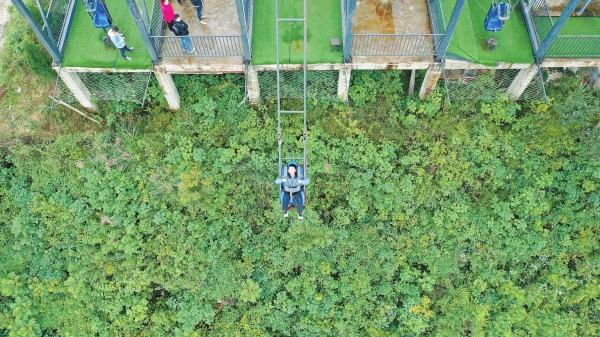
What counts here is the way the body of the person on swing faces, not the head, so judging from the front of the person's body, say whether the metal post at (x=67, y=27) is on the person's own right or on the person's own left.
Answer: on the person's own right

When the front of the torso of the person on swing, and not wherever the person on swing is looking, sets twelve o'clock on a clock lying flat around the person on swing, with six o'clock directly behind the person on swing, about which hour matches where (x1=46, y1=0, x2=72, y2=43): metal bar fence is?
The metal bar fence is roughly at 4 o'clock from the person on swing.

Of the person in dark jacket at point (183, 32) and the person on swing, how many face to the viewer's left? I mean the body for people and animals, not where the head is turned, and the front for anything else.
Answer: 0

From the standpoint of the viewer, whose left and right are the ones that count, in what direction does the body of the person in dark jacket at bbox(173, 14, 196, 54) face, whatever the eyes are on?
facing the viewer and to the right of the viewer

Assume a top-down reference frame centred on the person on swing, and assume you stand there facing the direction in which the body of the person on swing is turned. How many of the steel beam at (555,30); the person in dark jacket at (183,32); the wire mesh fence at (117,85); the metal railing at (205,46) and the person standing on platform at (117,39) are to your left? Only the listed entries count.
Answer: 1

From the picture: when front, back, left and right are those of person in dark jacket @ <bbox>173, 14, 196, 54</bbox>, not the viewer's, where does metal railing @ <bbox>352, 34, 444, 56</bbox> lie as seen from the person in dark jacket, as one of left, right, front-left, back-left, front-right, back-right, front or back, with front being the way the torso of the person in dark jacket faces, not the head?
front-left

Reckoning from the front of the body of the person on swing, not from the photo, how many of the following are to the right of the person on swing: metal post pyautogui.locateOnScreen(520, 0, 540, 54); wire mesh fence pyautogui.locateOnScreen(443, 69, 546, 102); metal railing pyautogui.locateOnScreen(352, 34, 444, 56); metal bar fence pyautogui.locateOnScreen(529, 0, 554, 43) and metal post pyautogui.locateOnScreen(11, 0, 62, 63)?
1

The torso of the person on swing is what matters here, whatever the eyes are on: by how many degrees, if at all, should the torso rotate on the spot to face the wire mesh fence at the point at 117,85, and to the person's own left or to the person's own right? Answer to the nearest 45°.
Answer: approximately 135° to the person's own right

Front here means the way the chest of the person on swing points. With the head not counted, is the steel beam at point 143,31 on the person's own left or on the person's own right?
on the person's own right

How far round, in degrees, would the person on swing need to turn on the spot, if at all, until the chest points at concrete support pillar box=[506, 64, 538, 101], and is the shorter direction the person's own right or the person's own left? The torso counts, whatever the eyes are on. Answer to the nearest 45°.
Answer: approximately 135° to the person's own left

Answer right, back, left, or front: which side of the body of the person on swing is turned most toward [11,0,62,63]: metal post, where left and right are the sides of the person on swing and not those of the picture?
right

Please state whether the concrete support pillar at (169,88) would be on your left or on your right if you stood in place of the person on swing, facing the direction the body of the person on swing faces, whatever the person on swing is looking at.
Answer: on your right

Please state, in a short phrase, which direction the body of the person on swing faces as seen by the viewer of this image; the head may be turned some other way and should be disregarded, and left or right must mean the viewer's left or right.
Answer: facing the viewer

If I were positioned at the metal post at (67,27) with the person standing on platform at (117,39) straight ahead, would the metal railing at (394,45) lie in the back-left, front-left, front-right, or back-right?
front-left

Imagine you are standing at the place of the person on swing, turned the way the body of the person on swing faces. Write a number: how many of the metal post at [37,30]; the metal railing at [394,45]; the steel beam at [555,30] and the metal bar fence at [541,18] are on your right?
1
